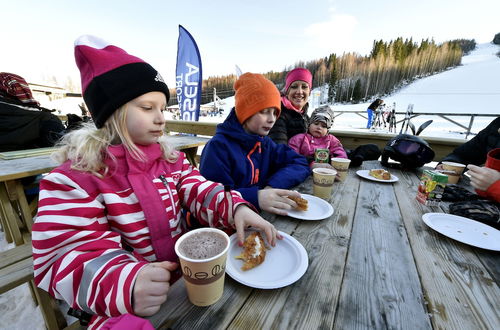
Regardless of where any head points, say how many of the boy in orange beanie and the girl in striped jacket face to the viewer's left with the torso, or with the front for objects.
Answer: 0

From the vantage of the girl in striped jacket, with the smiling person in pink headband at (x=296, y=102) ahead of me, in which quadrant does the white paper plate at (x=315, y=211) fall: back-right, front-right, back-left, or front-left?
front-right

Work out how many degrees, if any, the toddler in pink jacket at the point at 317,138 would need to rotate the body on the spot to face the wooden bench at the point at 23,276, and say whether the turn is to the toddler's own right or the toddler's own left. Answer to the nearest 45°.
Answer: approximately 45° to the toddler's own right

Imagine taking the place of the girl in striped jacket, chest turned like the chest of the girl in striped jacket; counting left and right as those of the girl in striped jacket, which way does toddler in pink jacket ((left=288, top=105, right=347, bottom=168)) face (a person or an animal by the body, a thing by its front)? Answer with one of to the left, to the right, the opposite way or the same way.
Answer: to the right

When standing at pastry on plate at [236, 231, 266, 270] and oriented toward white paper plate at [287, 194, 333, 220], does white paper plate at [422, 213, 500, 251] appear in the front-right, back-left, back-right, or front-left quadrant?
front-right

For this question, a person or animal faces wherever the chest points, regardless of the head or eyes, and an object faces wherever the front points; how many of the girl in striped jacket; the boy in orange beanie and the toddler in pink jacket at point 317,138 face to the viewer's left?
0

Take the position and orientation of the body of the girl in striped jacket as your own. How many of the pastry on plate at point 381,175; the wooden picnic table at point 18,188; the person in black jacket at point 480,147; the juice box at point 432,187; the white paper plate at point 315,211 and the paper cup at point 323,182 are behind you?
1

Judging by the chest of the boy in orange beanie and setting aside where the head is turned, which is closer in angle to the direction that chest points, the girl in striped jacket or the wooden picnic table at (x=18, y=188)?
the girl in striped jacket

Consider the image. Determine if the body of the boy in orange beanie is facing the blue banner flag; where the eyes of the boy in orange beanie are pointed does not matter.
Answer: no

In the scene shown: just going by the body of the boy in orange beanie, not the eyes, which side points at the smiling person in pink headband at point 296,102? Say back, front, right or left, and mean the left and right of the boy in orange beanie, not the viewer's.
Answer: left

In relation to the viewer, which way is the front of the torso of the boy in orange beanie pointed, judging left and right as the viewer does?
facing the viewer and to the right of the viewer

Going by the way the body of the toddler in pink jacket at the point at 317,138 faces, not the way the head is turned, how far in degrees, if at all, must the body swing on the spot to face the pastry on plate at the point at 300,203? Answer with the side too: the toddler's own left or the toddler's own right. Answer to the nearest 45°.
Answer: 0° — they already face it

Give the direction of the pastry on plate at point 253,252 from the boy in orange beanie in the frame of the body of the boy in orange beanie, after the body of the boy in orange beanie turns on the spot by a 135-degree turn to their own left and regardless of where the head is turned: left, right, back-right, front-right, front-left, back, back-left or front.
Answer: back

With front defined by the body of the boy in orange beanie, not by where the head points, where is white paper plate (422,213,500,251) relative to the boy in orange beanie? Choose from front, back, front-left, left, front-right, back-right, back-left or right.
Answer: front

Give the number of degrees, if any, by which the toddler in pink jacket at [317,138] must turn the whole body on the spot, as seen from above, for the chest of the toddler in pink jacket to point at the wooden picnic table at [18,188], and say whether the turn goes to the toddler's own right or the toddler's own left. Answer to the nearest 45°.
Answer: approximately 45° to the toddler's own right

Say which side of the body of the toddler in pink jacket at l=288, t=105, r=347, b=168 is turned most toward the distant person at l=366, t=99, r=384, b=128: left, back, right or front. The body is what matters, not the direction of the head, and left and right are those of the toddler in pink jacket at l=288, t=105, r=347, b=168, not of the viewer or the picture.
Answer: back

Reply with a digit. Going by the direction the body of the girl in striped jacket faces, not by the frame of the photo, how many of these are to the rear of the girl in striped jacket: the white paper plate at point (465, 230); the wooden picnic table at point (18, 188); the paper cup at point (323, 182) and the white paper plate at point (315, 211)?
1

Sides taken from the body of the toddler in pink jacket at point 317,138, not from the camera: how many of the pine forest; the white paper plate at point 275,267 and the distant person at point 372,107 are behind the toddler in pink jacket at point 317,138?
2

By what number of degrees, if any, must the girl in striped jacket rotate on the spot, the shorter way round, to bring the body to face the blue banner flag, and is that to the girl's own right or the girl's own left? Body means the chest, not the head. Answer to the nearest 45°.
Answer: approximately 135° to the girl's own left

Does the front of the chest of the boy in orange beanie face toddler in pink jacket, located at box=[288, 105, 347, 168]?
no

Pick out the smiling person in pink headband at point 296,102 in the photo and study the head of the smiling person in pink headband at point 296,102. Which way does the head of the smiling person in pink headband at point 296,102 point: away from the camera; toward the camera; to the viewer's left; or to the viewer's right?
toward the camera

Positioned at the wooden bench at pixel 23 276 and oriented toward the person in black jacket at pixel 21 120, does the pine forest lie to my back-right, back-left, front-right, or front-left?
front-right

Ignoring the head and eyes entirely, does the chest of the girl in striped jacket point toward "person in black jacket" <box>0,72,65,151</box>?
no

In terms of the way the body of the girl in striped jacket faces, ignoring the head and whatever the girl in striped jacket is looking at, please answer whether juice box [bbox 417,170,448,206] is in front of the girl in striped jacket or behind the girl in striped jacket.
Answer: in front

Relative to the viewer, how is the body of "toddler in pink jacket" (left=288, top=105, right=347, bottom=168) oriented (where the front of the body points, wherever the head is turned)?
toward the camera
